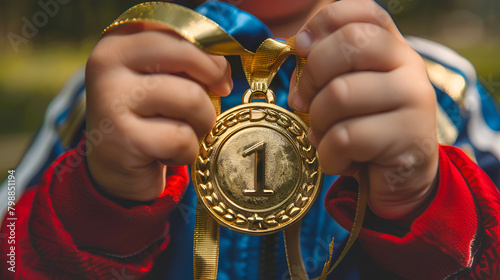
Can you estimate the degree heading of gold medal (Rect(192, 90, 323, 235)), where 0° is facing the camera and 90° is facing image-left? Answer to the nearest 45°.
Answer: approximately 0°
